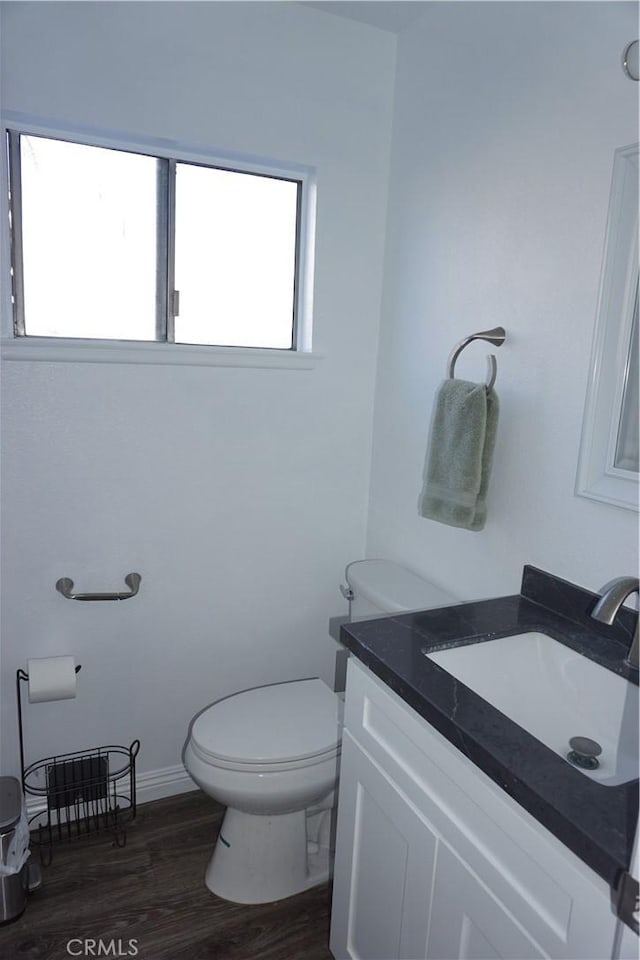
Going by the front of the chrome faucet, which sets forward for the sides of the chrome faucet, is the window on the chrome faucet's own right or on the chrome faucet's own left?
on the chrome faucet's own right

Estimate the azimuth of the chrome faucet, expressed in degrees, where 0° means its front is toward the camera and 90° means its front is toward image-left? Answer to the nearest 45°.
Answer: approximately 45°

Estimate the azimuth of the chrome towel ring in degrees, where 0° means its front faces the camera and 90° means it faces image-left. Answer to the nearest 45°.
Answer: approximately 45°

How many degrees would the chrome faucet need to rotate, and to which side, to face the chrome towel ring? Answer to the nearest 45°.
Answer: approximately 90° to its right

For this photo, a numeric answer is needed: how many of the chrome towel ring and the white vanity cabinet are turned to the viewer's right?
0

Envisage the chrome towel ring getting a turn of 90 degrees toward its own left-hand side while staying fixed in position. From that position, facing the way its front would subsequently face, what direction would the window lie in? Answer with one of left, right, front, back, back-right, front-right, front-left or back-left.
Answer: back-right
